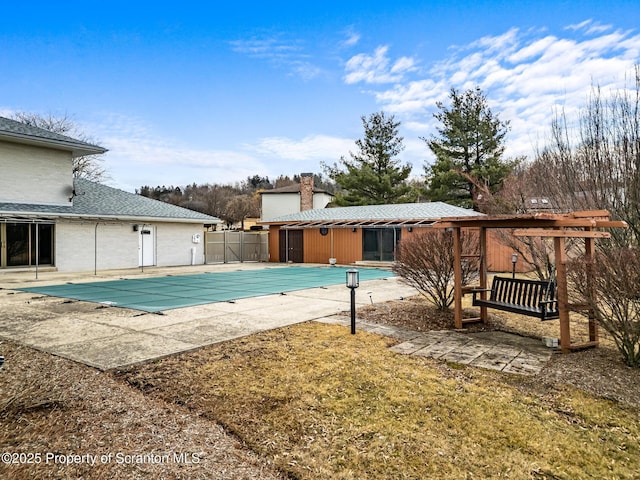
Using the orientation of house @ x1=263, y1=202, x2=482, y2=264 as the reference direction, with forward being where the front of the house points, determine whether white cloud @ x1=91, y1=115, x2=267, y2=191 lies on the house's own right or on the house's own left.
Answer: on the house's own right

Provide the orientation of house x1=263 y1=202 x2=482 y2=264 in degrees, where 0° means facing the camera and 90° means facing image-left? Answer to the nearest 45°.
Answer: approximately 0°

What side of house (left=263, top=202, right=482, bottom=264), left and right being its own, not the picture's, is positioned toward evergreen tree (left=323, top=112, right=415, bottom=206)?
back

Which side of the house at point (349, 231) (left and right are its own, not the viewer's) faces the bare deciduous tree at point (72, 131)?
right

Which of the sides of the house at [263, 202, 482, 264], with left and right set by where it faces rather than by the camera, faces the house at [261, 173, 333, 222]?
back

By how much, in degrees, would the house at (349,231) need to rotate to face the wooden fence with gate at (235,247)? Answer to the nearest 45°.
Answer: approximately 90° to its right

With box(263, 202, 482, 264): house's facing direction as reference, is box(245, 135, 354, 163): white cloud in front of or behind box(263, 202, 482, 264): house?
behind

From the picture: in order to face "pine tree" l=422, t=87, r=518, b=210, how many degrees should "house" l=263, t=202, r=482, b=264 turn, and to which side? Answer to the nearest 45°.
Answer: approximately 135° to its left

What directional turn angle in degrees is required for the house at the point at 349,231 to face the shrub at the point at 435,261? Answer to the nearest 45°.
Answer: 0° — it already faces it
